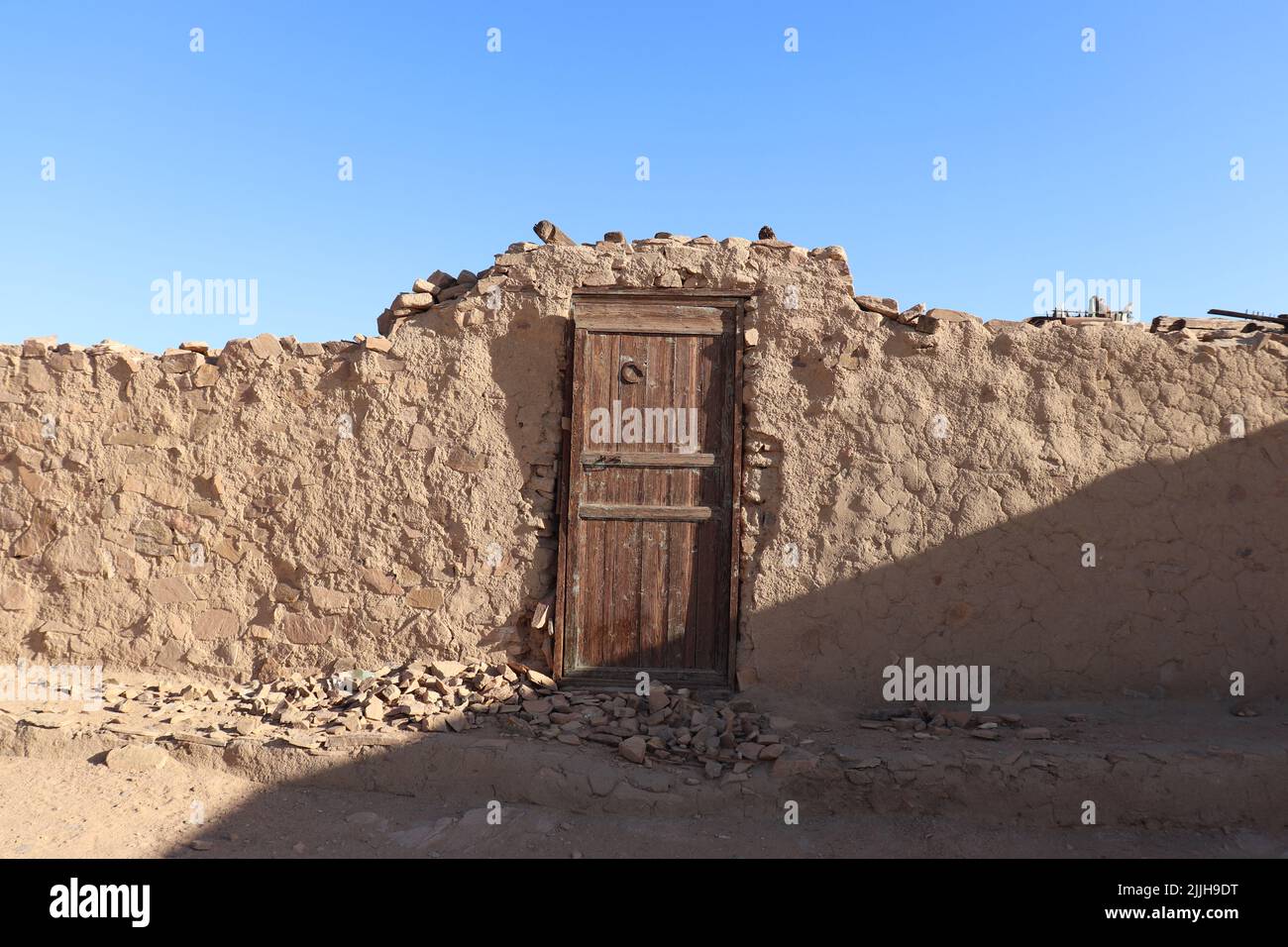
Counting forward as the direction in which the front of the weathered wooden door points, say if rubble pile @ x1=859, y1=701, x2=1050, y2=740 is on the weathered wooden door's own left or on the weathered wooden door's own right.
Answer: on the weathered wooden door's own left

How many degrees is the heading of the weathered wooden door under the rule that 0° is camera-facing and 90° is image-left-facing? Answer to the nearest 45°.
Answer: approximately 0°
